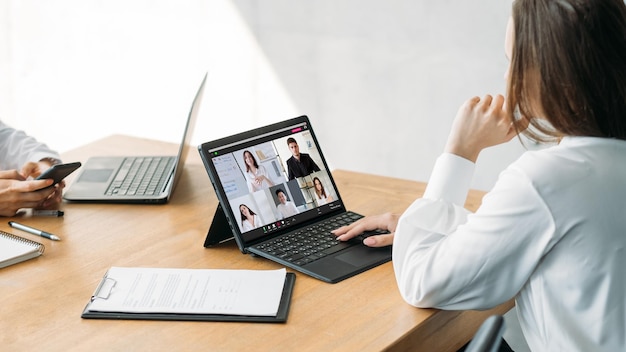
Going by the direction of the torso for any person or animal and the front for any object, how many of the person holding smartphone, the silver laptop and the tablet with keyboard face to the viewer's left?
1

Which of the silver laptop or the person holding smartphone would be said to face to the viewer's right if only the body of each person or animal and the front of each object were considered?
the person holding smartphone

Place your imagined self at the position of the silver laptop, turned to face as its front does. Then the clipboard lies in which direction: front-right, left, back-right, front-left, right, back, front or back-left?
left

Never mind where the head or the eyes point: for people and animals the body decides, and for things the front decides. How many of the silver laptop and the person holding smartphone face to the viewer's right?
1

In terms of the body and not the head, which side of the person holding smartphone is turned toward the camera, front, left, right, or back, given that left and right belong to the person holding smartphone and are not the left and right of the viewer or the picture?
right

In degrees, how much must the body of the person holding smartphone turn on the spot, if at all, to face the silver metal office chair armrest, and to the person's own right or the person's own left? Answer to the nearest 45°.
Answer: approximately 90° to the person's own right

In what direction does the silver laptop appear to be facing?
to the viewer's left

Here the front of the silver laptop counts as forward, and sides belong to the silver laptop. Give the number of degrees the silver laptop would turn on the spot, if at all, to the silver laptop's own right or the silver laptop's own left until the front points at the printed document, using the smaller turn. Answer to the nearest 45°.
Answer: approximately 90° to the silver laptop's own left
